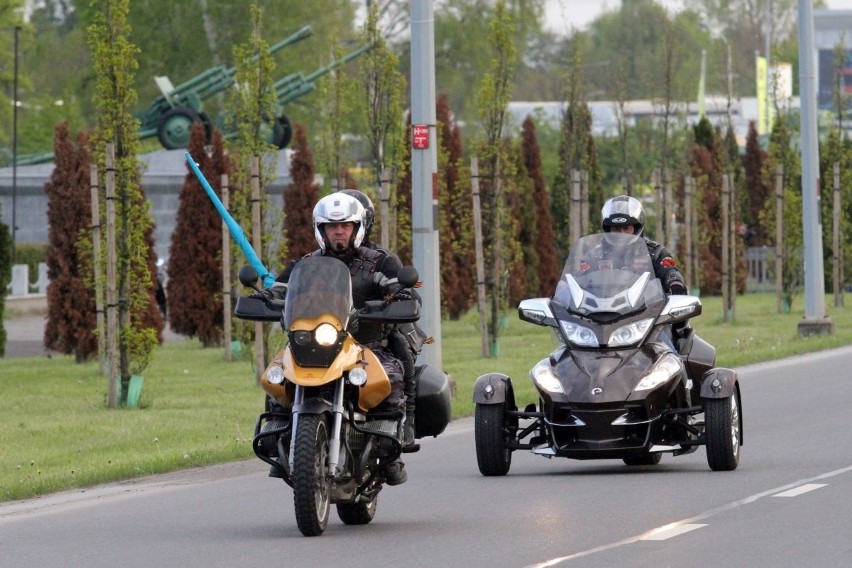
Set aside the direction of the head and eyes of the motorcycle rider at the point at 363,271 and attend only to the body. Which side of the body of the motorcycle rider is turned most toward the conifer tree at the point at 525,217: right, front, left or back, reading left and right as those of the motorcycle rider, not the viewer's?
back

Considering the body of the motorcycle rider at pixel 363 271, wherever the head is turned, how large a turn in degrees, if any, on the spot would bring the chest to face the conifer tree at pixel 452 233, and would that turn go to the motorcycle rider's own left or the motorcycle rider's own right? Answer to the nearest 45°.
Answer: approximately 180°

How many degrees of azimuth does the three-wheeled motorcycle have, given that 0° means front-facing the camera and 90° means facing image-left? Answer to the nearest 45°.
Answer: approximately 0°

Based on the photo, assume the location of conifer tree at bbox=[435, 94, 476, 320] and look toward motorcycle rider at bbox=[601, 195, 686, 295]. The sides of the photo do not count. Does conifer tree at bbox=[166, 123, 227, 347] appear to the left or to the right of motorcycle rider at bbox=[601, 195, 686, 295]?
right

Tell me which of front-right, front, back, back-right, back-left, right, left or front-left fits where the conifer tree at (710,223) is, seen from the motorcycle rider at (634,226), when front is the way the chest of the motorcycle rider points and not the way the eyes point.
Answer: back

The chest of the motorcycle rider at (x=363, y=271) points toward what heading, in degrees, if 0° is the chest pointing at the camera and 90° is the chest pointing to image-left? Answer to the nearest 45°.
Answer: approximately 0°

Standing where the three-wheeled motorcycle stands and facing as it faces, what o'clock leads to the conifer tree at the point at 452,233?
The conifer tree is roughly at 6 o'clock from the three-wheeled motorcycle.
